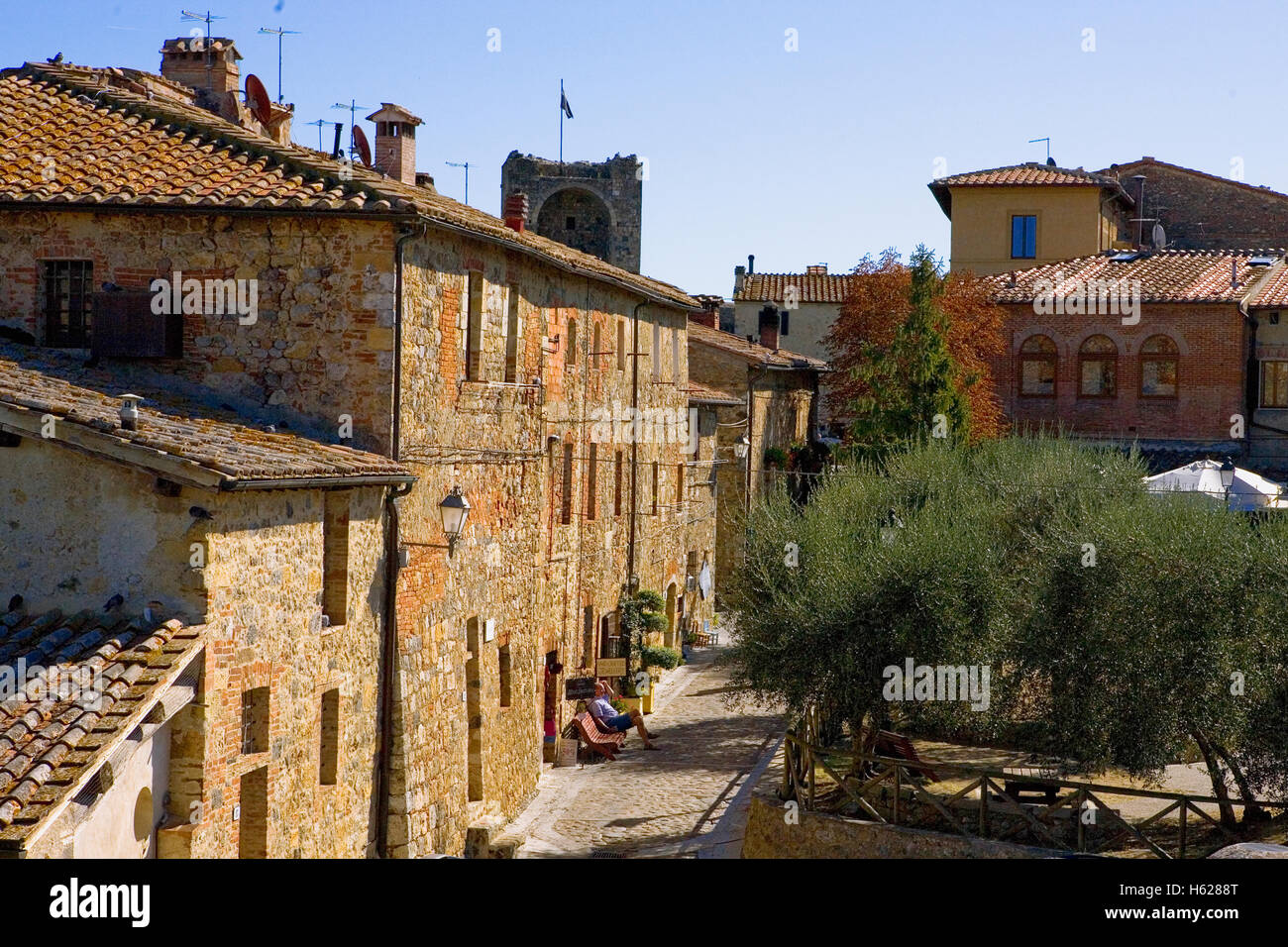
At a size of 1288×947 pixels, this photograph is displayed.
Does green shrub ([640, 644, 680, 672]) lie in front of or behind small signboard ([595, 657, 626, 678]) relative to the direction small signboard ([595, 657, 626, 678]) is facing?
behind

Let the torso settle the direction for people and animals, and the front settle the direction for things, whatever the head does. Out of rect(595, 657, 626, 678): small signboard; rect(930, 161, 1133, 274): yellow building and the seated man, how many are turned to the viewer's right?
1

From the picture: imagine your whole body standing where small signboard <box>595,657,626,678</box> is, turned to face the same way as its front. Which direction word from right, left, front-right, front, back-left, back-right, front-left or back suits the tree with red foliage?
back-left

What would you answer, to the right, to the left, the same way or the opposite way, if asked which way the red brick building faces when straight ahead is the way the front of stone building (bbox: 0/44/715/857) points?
to the right

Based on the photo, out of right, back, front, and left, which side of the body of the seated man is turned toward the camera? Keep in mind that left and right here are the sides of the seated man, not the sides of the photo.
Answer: right

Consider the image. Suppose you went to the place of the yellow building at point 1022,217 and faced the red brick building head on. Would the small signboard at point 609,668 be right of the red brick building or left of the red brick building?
right

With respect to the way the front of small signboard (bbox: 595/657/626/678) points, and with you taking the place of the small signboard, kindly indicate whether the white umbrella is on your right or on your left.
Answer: on your left

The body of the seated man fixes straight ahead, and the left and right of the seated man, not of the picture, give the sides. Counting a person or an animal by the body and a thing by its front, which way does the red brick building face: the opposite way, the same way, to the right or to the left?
to the right

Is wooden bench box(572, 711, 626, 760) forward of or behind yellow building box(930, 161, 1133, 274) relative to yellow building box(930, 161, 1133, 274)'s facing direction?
forward

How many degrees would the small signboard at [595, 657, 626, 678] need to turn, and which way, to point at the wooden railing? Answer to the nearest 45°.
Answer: approximately 45° to its left
